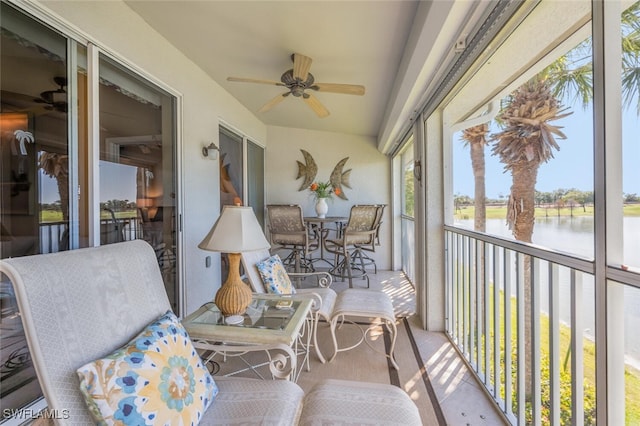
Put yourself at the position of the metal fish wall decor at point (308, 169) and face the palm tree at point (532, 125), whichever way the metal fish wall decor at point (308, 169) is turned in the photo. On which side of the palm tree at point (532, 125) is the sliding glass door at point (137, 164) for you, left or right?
right

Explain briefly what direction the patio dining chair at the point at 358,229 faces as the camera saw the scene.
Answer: facing the viewer and to the left of the viewer

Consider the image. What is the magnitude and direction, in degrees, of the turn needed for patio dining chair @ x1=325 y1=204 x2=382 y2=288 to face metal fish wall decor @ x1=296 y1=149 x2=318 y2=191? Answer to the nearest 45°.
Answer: approximately 90° to its right

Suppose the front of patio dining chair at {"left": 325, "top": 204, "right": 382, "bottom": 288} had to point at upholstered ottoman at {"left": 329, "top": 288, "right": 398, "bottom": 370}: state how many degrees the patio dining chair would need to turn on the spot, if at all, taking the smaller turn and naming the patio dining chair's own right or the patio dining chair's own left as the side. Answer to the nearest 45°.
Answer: approximately 45° to the patio dining chair's own left

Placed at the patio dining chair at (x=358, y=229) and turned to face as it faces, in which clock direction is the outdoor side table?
The outdoor side table is roughly at 11 o'clock from the patio dining chair.

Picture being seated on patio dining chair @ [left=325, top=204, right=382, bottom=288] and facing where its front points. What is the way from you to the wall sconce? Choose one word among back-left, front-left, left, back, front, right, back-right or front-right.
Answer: front

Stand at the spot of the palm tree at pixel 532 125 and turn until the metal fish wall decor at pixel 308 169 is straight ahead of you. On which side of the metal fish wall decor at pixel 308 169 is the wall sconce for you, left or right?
left
